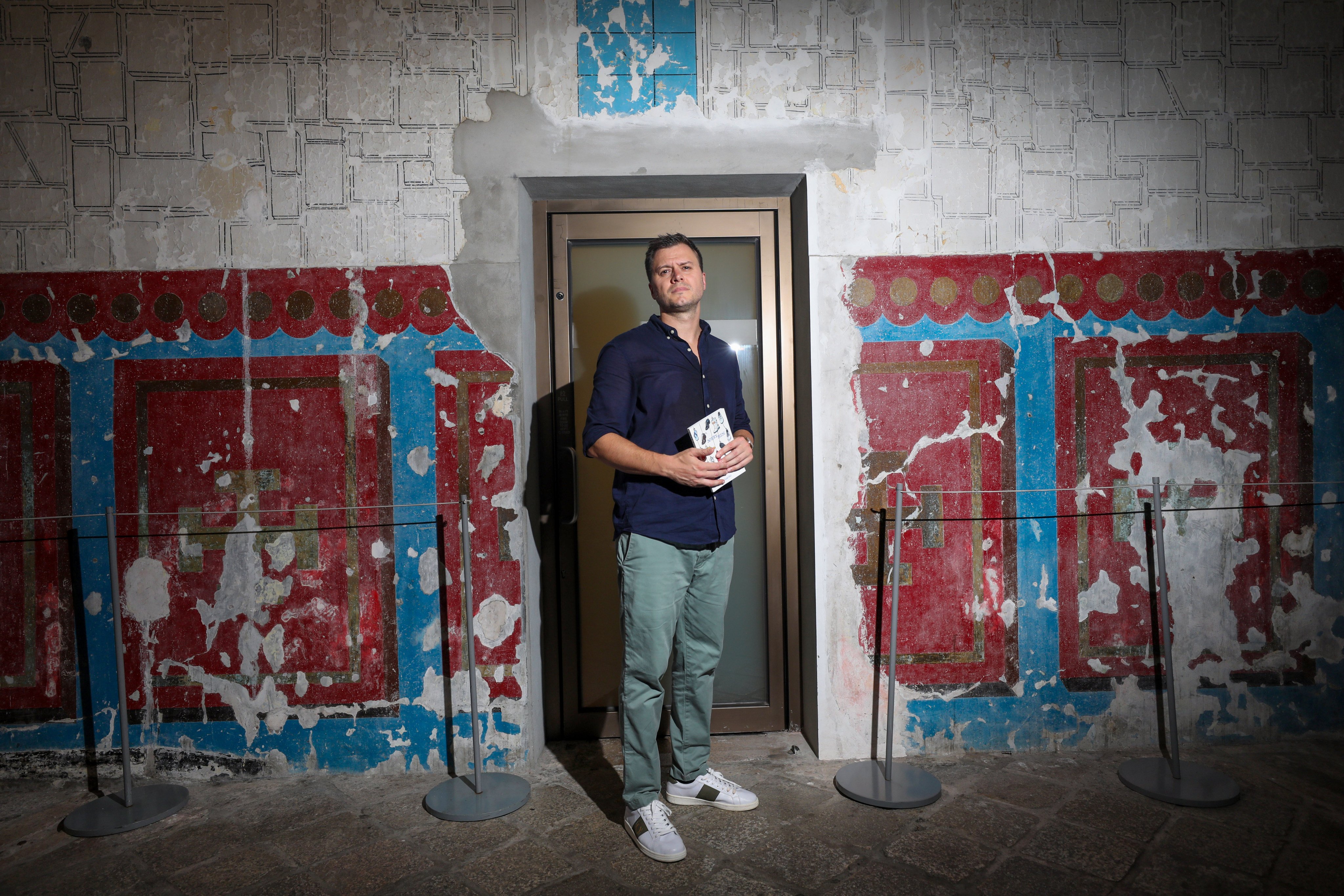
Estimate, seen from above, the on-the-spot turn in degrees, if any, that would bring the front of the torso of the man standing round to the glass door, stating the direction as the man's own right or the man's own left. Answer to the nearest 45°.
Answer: approximately 135° to the man's own left

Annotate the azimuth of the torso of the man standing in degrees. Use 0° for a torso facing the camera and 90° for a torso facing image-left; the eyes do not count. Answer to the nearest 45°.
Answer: approximately 315°
